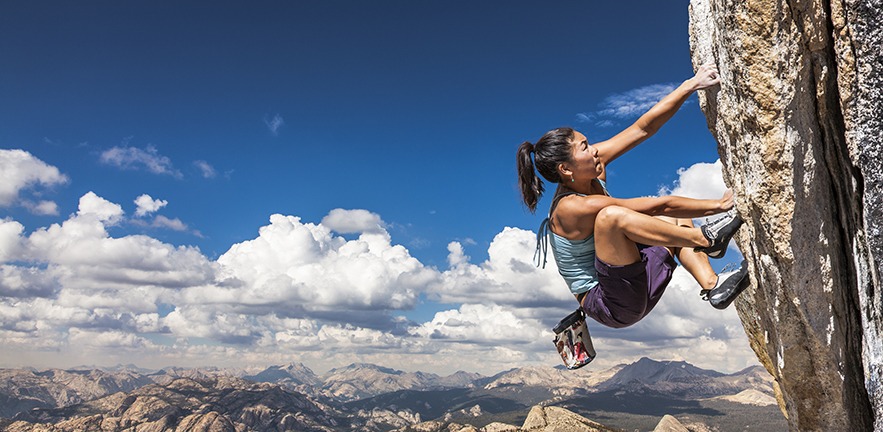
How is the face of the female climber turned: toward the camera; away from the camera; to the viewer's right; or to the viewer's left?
to the viewer's right

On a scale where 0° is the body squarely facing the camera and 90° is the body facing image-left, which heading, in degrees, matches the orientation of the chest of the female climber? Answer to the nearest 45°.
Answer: approximately 270°
